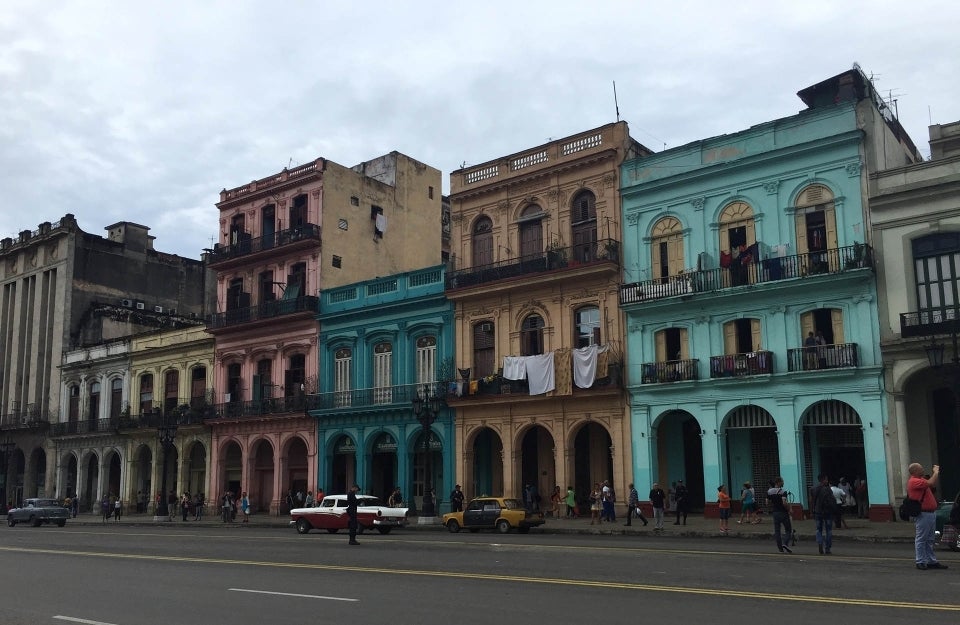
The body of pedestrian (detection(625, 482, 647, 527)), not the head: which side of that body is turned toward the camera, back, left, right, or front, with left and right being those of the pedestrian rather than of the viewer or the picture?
left

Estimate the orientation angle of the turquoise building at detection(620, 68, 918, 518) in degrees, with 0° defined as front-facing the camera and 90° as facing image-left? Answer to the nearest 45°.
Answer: approximately 45°

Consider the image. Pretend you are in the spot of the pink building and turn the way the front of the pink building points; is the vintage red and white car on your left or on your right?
on your left

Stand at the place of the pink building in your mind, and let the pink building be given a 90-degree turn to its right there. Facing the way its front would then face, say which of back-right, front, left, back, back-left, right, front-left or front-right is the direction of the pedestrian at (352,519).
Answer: back-left

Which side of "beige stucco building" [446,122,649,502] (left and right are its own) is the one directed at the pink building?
right

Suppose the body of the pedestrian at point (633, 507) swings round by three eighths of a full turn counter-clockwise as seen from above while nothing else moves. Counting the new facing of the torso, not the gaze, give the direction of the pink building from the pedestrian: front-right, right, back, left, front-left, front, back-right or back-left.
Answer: back

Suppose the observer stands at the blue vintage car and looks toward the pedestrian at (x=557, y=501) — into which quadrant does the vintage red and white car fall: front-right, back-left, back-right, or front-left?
front-right

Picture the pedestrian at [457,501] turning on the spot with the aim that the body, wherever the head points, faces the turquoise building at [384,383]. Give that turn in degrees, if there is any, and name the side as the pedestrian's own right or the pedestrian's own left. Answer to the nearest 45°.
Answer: approximately 135° to the pedestrian's own right

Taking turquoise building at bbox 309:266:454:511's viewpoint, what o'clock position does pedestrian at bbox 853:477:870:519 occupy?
The pedestrian is roughly at 9 o'clock from the turquoise building.

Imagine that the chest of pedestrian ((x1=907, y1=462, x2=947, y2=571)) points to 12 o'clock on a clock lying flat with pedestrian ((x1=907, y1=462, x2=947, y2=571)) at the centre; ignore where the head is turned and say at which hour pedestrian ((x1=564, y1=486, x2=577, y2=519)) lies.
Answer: pedestrian ((x1=564, y1=486, x2=577, y2=519)) is roughly at 8 o'clock from pedestrian ((x1=907, y1=462, x2=947, y2=571)).

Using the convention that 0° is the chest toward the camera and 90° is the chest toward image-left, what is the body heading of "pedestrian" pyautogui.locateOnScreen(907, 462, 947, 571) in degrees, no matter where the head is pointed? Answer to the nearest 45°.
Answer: approximately 270°

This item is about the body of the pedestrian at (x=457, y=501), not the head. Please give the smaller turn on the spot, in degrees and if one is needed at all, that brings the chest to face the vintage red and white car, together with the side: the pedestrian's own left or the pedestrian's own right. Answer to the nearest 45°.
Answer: approximately 45° to the pedestrian's own right

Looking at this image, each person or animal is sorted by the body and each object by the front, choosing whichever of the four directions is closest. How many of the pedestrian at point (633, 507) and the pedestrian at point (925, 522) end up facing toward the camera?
0

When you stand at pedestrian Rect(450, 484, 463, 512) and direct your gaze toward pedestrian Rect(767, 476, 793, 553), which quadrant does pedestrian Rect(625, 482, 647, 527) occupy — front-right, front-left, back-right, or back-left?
front-left

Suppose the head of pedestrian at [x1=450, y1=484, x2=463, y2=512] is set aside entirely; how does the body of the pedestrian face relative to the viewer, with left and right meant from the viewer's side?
facing the viewer

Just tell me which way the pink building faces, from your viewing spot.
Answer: facing the viewer and to the left of the viewer

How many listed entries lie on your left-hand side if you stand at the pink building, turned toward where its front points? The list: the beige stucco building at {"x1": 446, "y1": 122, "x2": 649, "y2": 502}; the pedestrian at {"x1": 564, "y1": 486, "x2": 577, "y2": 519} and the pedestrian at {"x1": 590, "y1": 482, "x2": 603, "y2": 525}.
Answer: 3
